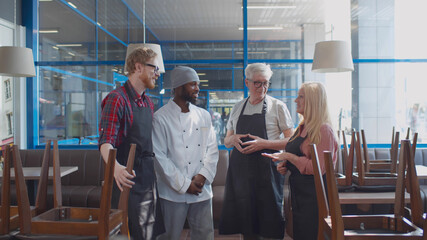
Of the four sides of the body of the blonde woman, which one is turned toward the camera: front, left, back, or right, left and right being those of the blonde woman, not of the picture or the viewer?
left

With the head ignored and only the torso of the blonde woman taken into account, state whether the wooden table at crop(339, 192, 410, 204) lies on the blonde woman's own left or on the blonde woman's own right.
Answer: on the blonde woman's own right

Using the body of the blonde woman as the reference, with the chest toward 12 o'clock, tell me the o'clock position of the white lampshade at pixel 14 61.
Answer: The white lampshade is roughly at 1 o'clock from the blonde woman.

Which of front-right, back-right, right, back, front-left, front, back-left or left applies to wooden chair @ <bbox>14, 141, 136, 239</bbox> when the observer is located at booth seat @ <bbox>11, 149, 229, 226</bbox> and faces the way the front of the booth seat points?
front

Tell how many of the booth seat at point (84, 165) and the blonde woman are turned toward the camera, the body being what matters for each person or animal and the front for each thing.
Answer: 1

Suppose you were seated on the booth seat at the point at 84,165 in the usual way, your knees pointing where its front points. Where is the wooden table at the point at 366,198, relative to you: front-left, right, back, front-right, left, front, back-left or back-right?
front-left

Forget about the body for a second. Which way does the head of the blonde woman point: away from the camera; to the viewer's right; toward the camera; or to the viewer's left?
to the viewer's left

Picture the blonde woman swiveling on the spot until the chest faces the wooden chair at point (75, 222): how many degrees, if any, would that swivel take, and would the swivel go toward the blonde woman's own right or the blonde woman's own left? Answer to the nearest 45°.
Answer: approximately 45° to the blonde woman's own left

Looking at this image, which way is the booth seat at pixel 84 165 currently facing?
toward the camera
